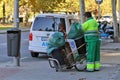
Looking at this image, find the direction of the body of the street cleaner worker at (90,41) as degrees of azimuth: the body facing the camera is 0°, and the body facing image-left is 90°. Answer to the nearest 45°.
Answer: approximately 135°

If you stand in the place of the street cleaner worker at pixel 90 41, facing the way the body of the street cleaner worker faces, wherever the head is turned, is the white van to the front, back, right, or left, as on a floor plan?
front

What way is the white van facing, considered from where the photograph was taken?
facing away from the viewer and to the right of the viewer

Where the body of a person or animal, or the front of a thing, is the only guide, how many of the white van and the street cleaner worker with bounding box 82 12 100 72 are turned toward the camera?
0

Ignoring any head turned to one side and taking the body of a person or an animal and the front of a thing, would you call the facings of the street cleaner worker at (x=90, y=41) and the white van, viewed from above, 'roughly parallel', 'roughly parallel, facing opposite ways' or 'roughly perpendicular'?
roughly perpendicular
